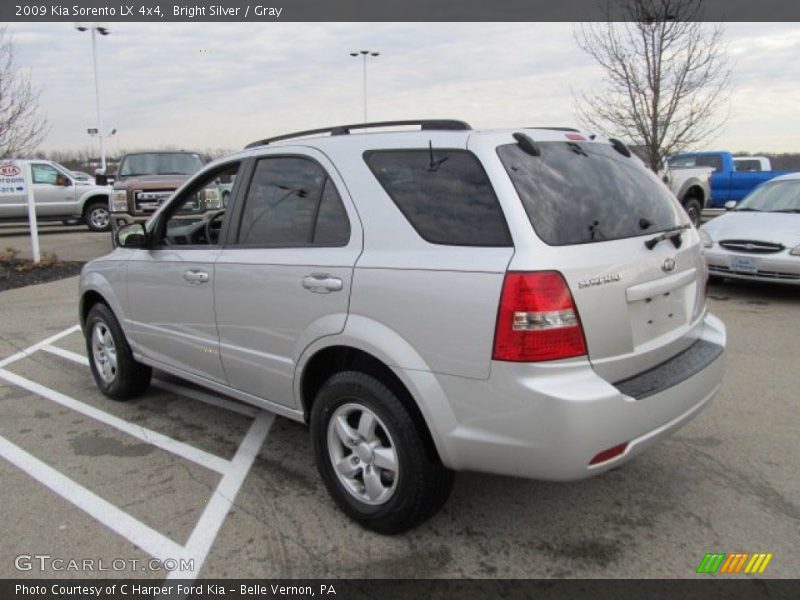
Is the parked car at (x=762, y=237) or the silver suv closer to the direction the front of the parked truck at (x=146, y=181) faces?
the silver suv

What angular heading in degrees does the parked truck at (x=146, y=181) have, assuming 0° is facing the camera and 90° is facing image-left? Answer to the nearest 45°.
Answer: approximately 0°

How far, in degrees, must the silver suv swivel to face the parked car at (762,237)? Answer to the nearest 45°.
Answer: approximately 90° to its right

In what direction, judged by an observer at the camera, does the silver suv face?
facing away from the viewer and to the left of the viewer

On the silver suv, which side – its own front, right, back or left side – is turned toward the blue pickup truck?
right

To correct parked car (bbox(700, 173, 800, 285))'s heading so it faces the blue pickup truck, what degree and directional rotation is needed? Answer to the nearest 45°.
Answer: approximately 135° to its right
